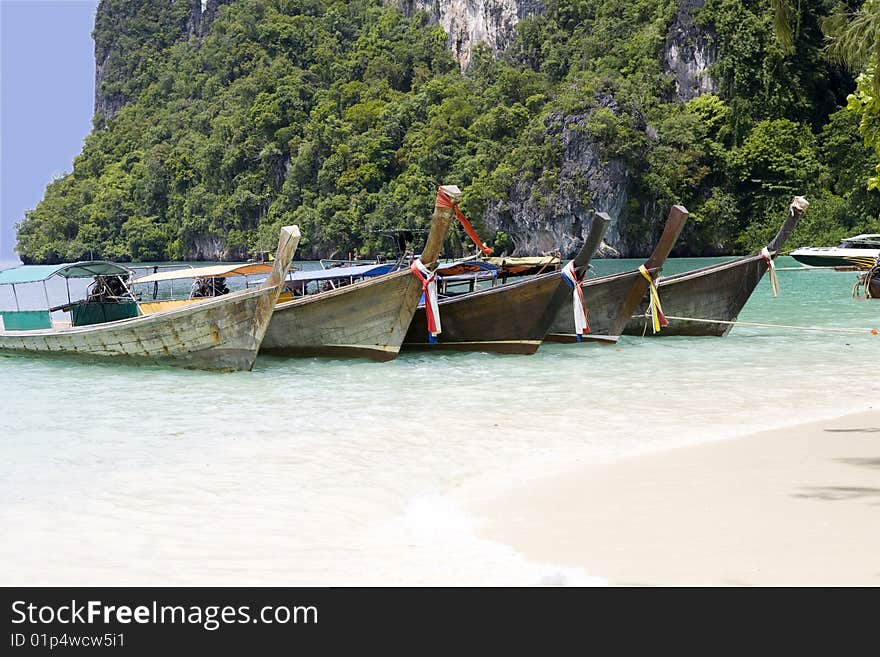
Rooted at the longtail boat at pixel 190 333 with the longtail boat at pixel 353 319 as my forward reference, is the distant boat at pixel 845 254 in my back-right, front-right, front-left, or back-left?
front-left

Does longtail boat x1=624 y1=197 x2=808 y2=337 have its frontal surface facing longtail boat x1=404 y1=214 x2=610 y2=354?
no

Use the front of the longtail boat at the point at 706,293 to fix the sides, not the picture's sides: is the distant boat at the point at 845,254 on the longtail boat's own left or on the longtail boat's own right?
on the longtail boat's own left

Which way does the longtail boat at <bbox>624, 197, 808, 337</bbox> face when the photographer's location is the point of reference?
facing to the right of the viewer

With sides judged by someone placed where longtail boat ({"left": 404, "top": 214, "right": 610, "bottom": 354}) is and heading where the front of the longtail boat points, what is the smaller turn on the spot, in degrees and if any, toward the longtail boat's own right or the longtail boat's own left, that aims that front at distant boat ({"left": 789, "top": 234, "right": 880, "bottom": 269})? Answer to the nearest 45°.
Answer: approximately 45° to the longtail boat's own left

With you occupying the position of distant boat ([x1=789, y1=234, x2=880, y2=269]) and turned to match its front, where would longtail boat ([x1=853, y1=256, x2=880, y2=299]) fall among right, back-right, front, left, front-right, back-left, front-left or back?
left

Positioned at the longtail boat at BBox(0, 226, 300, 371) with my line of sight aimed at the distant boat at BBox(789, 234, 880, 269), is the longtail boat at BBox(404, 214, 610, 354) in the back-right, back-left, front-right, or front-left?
front-right

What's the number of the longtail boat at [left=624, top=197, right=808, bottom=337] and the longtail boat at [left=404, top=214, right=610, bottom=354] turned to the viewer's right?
2

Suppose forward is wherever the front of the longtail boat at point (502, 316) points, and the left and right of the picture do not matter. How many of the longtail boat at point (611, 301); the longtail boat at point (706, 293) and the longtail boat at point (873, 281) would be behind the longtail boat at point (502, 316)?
0

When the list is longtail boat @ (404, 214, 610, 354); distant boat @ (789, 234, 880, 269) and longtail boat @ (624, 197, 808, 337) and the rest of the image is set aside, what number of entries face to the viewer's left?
1

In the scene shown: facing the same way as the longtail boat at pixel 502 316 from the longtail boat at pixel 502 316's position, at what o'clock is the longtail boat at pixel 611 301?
the longtail boat at pixel 611 301 is roughly at 11 o'clock from the longtail boat at pixel 502 316.

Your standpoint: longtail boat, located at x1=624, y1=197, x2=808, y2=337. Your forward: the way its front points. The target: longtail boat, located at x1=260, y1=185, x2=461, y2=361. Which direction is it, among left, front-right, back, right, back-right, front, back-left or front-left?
back-right

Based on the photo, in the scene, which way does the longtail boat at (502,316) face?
to the viewer's right

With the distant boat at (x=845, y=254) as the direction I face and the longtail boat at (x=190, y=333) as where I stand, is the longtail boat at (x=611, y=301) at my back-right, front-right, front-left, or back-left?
front-right

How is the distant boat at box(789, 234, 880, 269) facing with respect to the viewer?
to the viewer's left

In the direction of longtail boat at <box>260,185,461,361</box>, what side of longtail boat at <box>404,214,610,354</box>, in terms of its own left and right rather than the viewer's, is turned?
back
